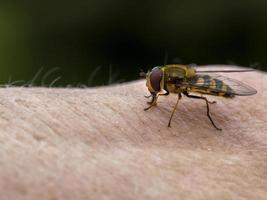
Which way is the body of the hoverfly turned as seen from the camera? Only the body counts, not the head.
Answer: to the viewer's left
